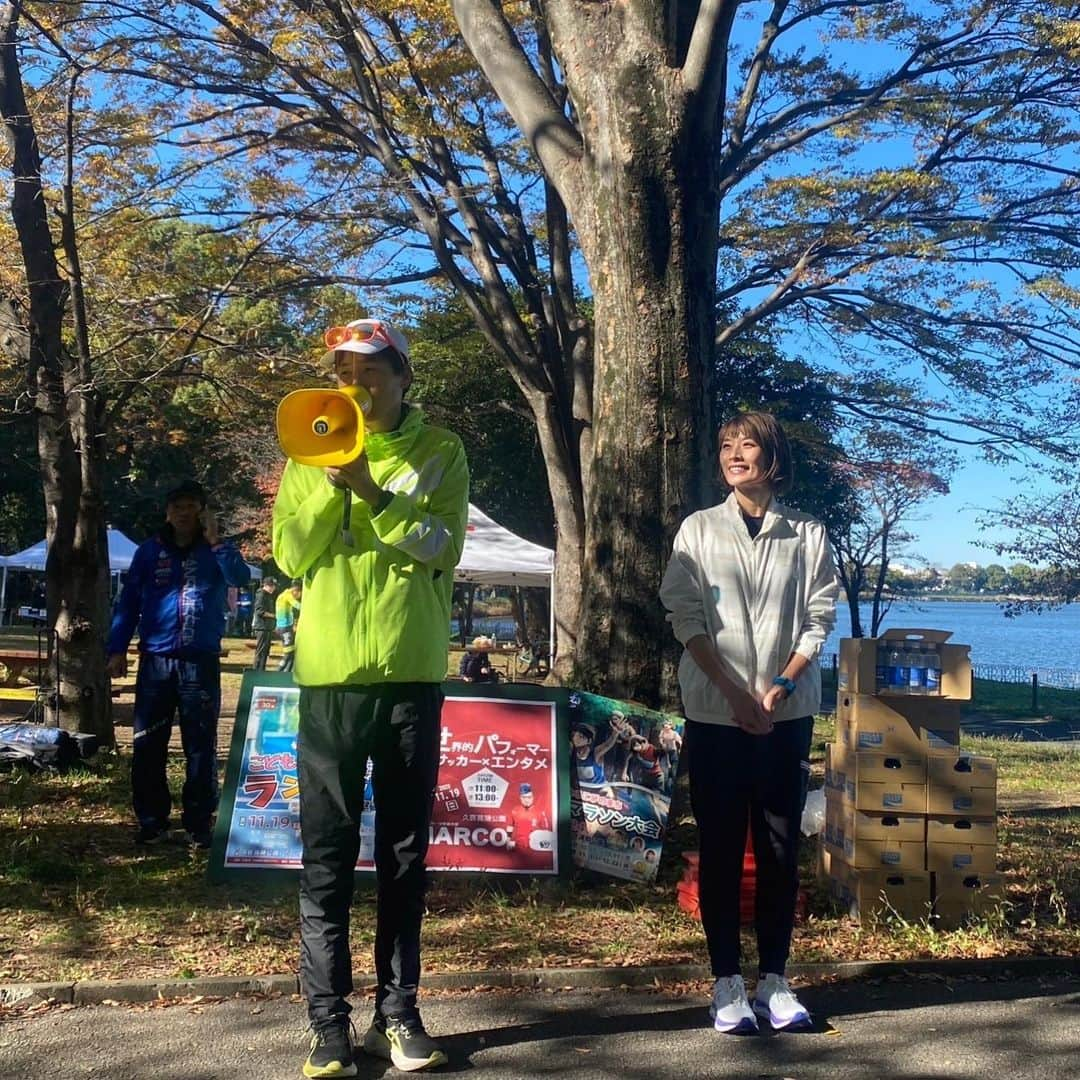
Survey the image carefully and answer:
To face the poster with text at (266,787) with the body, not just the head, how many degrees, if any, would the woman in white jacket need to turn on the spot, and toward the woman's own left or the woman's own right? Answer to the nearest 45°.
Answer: approximately 135° to the woman's own right

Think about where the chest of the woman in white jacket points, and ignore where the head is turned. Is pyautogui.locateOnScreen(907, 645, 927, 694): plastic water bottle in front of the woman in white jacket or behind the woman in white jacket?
behind

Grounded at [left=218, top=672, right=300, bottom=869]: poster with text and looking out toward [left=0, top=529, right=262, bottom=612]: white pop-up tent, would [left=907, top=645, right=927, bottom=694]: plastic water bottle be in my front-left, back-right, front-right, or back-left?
back-right

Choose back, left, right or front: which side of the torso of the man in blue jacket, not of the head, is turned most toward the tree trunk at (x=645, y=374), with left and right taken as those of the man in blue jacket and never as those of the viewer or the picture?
left

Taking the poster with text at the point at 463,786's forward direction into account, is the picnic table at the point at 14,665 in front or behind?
behind

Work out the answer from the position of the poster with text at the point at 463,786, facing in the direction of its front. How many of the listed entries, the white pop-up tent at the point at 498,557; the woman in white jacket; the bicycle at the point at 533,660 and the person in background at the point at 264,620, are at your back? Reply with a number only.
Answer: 3
